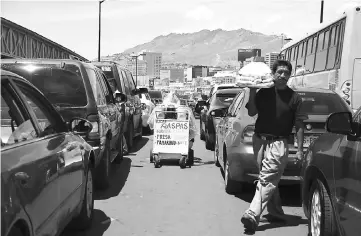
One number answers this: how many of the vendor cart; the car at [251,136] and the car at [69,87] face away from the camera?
2

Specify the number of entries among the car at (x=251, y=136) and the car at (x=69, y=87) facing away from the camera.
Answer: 2

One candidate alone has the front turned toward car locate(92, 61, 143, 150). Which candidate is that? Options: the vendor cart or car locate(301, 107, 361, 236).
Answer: car locate(301, 107, 361, 236)

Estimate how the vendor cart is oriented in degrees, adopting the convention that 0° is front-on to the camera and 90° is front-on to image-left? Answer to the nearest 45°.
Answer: approximately 0°

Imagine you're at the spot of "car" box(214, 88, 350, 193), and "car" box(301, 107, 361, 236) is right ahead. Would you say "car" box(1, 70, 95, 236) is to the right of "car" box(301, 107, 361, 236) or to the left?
right

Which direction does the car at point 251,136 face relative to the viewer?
away from the camera

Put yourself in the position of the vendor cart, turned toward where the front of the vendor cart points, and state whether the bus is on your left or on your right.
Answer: on your left

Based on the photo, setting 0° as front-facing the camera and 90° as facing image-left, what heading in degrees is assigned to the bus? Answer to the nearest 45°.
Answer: approximately 135°

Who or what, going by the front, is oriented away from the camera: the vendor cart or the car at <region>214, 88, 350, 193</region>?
the car
